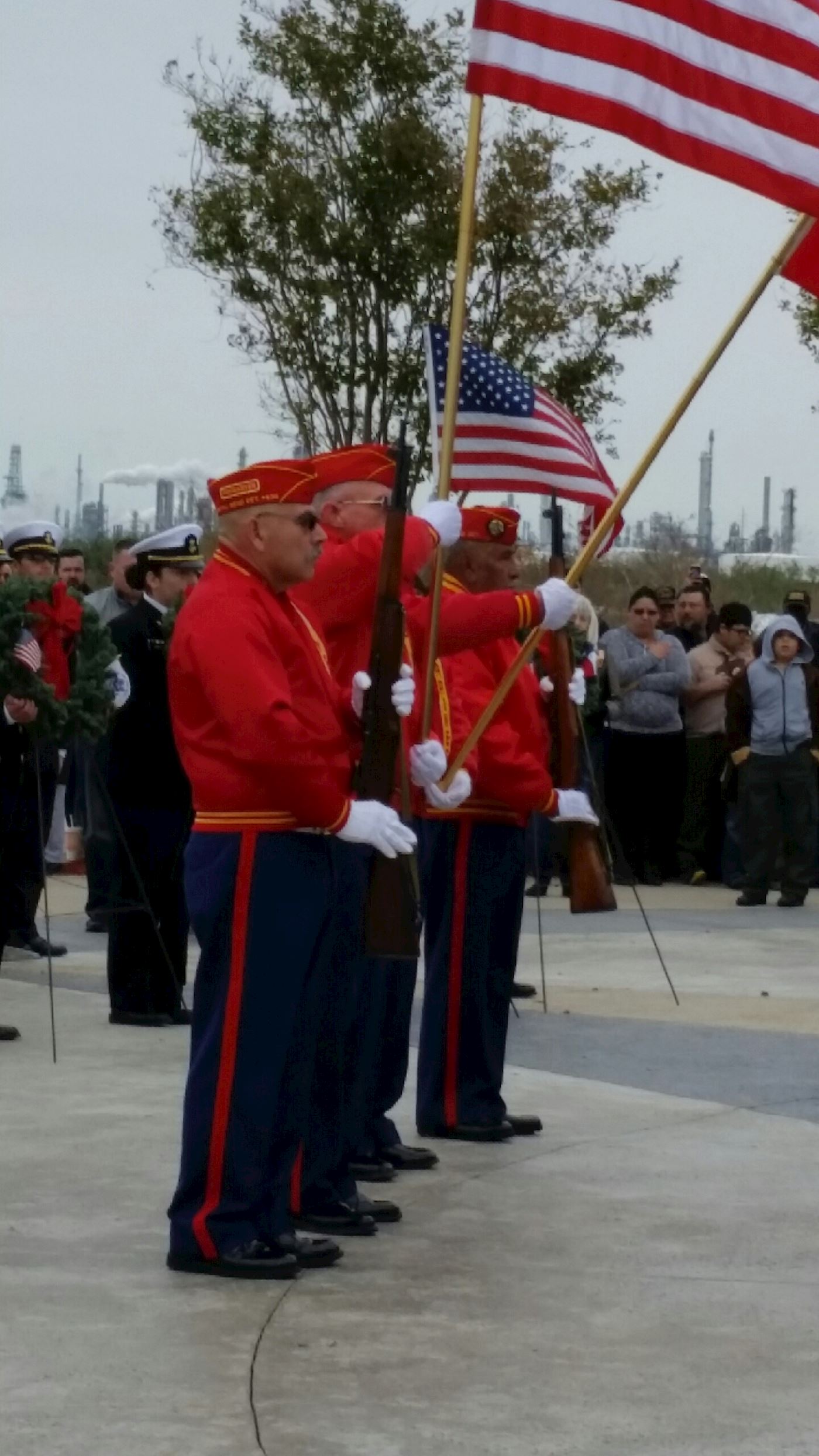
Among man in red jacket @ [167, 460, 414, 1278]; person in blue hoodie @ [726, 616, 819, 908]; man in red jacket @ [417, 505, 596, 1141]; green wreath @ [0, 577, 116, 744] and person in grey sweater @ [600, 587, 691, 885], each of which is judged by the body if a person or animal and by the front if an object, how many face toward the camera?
3

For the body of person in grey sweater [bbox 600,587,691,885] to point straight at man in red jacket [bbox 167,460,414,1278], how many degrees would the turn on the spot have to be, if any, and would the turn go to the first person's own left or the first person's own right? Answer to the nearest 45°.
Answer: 0° — they already face them

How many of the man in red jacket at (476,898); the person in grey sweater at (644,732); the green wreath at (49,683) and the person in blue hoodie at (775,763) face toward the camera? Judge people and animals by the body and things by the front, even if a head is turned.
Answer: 3

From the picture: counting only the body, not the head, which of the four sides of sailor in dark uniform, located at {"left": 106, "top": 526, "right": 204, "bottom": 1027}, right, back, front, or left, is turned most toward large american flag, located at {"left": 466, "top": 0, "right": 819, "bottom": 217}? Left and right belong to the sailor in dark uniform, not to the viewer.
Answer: front

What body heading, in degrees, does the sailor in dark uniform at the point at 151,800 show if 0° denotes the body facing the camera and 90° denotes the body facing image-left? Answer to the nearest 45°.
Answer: approximately 315°

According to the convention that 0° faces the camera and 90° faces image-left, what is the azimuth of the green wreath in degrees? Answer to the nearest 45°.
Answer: approximately 0°
